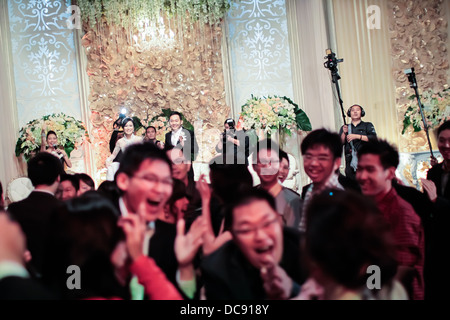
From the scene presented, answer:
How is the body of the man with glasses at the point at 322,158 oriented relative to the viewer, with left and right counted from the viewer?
facing the viewer and to the left of the viewer

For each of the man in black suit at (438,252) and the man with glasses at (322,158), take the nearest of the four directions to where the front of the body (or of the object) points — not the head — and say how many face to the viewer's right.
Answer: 0

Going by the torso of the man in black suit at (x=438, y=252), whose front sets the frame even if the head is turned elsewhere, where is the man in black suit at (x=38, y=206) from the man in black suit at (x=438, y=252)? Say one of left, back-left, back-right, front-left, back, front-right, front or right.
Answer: front-right

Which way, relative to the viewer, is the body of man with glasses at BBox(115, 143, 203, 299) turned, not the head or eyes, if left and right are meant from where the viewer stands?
facing the viewer and to the right of the viewer

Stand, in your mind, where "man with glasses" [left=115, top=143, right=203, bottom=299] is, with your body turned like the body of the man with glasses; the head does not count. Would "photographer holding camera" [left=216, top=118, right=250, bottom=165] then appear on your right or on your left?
on your left

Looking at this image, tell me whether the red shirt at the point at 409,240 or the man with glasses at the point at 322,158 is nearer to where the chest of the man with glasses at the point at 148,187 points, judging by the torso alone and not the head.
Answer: the red shirt

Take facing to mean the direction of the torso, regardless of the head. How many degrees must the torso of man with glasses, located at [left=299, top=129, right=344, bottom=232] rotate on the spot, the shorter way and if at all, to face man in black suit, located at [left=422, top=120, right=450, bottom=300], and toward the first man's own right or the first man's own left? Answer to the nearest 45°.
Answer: approximately 90° to the first man's own left

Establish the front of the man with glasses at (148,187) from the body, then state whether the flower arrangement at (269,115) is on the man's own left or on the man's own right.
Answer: on the man's own left

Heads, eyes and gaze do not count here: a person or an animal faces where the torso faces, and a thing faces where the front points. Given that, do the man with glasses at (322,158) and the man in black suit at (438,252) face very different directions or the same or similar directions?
same or similar directions

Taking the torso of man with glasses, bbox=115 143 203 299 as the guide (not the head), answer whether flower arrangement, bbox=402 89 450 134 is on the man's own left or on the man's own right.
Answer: on the man's own left
